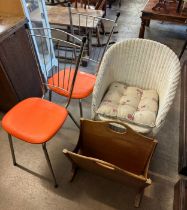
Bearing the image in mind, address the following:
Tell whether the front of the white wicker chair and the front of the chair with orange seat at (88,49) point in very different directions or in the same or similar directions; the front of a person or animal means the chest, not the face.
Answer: same or similar directions

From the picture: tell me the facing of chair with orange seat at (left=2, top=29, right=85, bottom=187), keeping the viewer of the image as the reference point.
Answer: facing the viewer and to the left of the viewer

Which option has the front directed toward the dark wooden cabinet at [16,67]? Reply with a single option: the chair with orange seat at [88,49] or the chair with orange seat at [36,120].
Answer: the chair with orange seat at [88,49]

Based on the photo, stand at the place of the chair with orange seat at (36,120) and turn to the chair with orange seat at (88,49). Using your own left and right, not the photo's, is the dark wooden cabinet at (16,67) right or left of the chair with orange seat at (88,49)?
left

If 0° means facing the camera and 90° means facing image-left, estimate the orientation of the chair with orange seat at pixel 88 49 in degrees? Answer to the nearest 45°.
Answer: approximately 45°

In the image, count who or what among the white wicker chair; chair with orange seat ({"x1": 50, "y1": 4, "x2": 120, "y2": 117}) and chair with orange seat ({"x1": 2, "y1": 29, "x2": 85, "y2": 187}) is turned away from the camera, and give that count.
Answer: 0

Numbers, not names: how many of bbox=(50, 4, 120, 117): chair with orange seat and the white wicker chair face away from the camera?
0

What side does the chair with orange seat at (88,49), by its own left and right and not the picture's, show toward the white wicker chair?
left

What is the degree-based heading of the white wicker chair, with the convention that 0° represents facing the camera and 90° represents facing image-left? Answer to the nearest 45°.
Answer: approximately 45°
